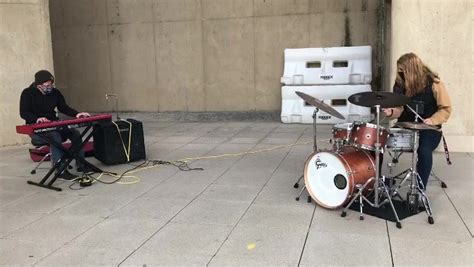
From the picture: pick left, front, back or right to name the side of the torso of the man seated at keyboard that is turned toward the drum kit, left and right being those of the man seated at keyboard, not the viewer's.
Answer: front

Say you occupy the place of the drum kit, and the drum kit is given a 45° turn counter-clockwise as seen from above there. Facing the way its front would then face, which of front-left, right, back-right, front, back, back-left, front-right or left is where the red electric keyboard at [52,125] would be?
right

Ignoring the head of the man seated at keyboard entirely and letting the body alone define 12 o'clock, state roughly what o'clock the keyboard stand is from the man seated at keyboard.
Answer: The keyboard stand is roughly at 1 o'clock from the man seated at keyboard.

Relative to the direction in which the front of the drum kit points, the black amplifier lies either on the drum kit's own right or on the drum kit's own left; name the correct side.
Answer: on the drum kit's own right

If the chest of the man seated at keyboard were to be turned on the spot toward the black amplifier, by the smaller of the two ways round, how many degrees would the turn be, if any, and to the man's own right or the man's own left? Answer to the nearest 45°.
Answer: approximately 45° to the man's own left

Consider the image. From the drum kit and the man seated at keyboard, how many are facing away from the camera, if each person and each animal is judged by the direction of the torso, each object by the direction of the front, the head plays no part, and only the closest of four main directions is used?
0

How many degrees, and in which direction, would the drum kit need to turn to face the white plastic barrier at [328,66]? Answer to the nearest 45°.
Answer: approximately 135° to its right

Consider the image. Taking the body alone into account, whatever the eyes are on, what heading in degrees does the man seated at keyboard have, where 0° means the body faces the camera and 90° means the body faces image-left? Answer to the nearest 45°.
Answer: approximately 315°

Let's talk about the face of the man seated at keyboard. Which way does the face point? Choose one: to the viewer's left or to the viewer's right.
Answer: to the viewer's right

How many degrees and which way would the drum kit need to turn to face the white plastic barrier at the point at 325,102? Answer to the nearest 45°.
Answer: approximately 135° to its right
